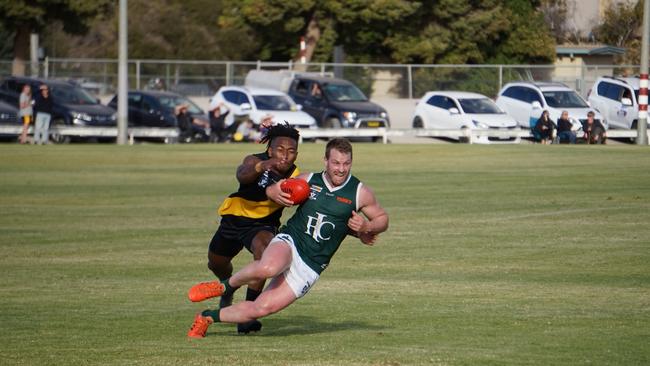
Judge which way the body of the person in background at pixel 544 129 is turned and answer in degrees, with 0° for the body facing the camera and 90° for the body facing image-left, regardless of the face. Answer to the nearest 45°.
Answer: approximately 0°

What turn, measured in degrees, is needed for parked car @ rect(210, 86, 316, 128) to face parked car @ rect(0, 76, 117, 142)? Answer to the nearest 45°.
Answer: approximately 135° to its right

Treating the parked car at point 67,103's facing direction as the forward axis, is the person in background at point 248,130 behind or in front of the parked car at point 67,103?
in front

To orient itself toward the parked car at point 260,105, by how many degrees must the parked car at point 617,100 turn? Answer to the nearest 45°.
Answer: approximately 135° to its right

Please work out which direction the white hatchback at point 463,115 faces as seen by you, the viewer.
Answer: facing the viewer and to the right of the viewer

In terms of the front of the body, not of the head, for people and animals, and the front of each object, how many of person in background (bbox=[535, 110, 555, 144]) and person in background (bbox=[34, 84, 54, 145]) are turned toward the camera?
2

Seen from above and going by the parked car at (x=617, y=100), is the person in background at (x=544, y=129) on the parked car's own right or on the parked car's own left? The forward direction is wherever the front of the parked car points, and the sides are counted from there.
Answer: on the parked car's own right

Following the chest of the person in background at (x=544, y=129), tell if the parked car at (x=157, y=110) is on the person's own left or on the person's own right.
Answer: on the person's own right

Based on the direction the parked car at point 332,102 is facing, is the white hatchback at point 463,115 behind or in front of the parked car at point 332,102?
in front

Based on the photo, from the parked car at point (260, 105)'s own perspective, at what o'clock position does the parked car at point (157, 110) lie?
the parked car at point (157, 110) is roughly at 5 o'clock from the parked car at point (260, 105).

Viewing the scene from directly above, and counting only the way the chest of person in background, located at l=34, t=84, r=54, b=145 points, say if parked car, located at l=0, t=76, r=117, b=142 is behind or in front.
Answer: behind
